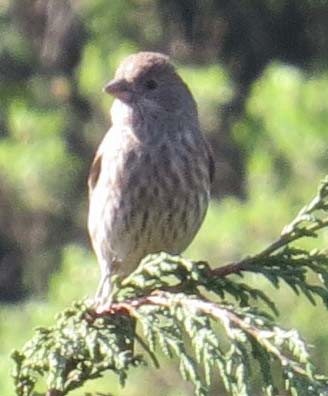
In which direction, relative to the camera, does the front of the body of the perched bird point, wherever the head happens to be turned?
toward the camera
